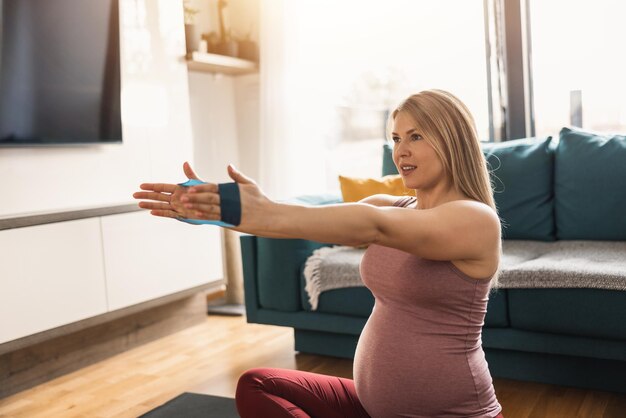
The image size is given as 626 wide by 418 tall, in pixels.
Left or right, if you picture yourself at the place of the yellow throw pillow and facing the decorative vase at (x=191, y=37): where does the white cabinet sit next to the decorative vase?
left

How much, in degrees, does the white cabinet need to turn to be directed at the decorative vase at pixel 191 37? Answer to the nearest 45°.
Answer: approximately 90° to its left

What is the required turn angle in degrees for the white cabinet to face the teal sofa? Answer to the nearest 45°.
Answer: approximately 45° to its left

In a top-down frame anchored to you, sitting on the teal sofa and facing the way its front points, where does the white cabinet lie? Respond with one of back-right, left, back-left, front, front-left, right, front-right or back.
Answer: right

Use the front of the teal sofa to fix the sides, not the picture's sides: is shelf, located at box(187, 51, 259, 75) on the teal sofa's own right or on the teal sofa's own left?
on the teal sofa's own right

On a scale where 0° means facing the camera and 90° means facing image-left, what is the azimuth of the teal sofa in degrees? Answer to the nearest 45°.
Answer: approximately 0°
